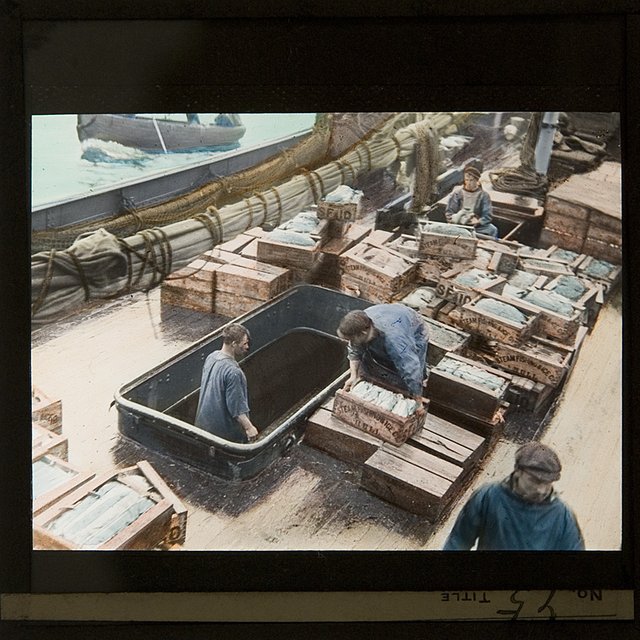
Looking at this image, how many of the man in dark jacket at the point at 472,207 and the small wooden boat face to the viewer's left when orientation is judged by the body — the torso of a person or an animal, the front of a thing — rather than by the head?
1

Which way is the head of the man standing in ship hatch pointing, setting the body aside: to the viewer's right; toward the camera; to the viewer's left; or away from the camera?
to the viewer's right

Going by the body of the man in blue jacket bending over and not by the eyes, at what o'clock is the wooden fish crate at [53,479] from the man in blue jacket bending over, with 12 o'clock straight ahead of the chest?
The wooden fish crate is roughly at 1 o'clock from the man in blue jacket bending over.

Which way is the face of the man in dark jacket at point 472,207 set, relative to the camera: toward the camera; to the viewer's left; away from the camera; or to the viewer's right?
toward the camera

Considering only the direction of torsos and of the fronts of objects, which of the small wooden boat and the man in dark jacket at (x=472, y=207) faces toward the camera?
the man in dark jacket

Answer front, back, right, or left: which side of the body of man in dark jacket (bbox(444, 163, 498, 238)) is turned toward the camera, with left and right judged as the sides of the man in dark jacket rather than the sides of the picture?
front

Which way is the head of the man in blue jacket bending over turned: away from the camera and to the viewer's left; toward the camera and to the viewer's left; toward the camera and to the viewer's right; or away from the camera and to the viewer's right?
toward the camera and to the viewer's left

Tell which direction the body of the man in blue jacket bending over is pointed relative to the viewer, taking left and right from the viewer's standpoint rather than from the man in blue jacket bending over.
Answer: facing the viewer and to the left of the viewer

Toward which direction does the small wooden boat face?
to the viewer's left
